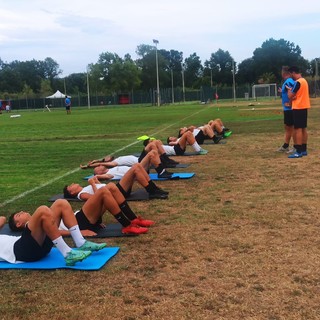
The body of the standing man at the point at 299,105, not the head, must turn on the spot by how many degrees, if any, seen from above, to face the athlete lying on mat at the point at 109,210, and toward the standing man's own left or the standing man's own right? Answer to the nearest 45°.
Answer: approximately 90° to the standing man's own left

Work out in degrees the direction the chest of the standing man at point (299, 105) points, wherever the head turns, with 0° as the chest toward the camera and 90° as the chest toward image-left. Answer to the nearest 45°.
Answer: approximately 90°

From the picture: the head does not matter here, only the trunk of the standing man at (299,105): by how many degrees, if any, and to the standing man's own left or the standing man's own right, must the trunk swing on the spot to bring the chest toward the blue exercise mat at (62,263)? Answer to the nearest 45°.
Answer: approximately 90° to the standing man's own left

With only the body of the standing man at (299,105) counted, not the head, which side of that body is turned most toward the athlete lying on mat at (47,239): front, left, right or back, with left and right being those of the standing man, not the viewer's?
left
